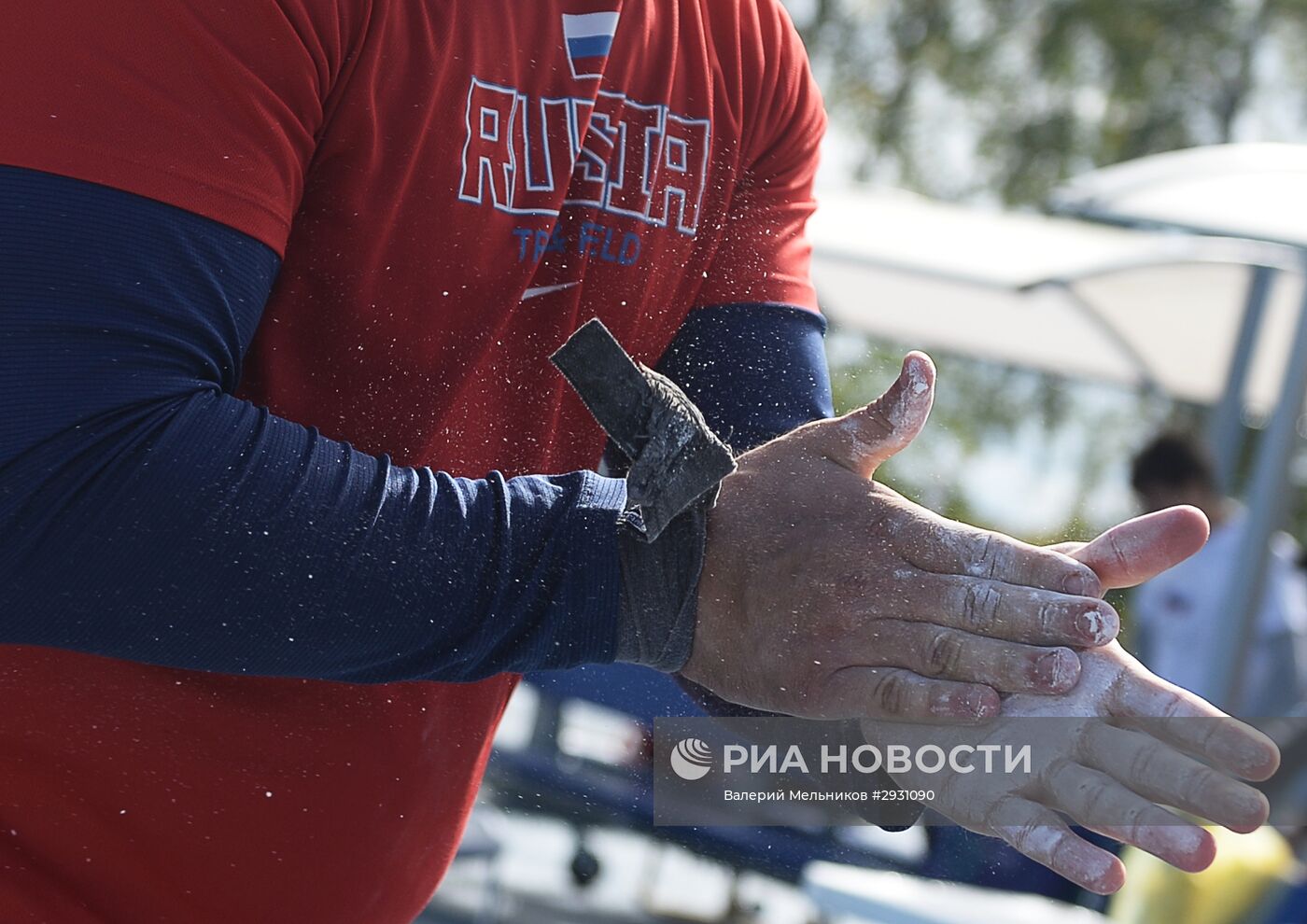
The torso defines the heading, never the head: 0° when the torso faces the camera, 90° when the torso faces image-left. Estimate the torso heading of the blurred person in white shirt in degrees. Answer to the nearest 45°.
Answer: approximately 45°
